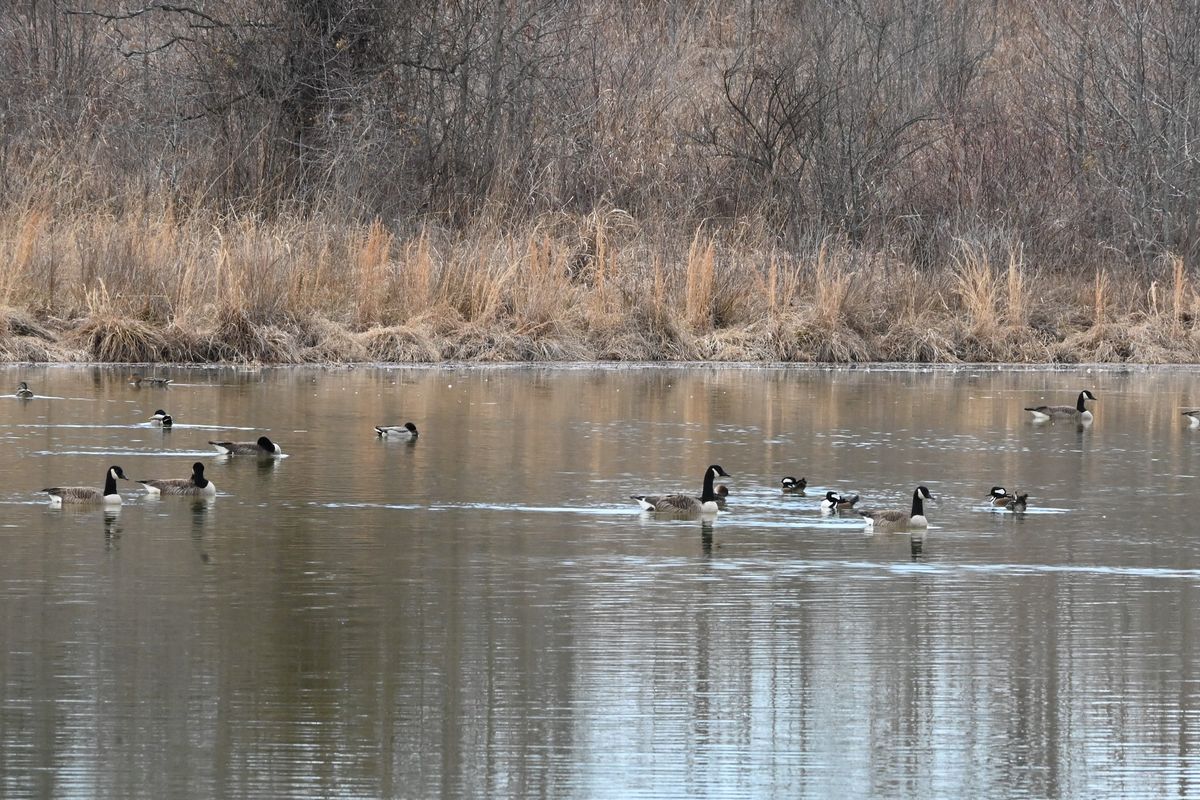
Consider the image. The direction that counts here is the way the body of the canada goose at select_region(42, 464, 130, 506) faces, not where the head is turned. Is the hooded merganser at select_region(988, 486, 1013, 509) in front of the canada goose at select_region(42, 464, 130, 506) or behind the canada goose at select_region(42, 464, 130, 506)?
in front

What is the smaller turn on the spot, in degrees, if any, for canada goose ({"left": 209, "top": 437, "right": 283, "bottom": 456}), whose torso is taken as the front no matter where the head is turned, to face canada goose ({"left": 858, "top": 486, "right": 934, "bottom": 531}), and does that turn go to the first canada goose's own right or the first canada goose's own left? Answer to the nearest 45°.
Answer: approximately 45° to the first canada goose's own right

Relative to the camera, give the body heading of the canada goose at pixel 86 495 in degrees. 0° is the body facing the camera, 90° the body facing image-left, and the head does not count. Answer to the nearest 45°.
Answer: approximately 270°

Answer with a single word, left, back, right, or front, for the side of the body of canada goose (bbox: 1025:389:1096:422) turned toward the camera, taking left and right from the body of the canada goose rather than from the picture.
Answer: right

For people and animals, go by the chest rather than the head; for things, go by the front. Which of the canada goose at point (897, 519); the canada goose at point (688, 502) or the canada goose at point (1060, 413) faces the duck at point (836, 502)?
the canada goose at point (688, 502)

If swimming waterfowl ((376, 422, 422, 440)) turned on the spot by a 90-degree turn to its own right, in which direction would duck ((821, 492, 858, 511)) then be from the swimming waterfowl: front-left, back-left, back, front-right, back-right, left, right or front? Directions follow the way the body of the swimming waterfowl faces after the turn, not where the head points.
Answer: front-left

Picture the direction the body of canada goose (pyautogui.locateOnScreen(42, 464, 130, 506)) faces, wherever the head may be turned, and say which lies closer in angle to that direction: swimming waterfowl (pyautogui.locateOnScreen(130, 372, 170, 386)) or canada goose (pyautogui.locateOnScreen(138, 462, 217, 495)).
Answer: the canada goose

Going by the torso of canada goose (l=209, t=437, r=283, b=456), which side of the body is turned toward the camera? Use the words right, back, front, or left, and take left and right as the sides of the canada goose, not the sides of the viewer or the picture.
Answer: right

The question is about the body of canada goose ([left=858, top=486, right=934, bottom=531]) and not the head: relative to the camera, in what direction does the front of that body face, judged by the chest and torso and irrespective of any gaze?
to the viewer's right

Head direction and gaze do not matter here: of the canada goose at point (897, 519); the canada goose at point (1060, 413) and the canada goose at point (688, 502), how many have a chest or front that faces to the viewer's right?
3

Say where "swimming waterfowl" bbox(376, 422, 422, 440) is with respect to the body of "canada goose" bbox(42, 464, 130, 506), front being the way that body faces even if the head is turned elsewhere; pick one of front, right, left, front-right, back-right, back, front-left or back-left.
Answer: front-left

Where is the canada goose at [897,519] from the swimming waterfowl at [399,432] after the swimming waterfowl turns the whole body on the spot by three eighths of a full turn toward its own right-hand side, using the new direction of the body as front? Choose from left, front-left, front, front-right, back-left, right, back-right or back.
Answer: left

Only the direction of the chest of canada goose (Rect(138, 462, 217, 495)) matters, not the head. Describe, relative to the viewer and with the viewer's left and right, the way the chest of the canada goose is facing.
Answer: facing to the right of the viewer

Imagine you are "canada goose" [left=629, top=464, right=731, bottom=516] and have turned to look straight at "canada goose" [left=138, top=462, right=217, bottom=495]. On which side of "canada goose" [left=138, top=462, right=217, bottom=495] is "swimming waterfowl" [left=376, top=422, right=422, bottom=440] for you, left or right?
right

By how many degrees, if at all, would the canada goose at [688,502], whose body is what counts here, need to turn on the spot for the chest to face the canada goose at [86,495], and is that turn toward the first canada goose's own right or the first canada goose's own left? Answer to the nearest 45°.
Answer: approximately 180°

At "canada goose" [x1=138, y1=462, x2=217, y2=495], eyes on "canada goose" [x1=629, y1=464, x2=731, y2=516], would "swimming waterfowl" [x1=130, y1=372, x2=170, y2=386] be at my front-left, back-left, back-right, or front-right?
back-left
